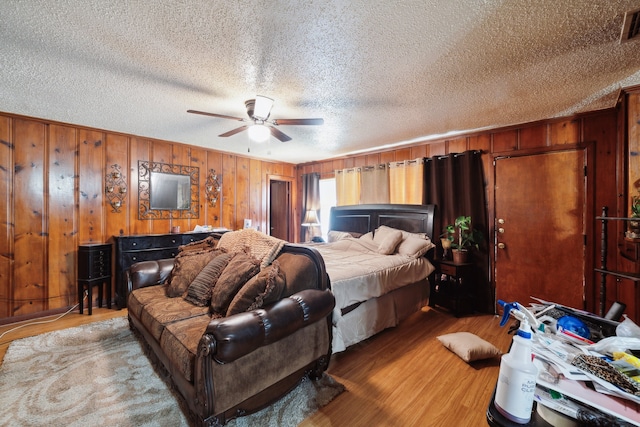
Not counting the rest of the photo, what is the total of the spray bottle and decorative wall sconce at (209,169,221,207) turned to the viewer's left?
1

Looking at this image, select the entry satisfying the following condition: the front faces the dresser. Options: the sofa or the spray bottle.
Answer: the spray bottle

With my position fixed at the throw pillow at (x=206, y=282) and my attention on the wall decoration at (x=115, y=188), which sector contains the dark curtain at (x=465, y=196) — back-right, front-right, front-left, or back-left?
back-right

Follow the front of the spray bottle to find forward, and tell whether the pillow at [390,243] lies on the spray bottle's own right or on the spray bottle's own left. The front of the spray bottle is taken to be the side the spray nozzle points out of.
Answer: on the spray bottle's own right

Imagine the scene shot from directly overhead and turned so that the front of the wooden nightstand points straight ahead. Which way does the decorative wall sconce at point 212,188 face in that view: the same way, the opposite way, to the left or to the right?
to the left

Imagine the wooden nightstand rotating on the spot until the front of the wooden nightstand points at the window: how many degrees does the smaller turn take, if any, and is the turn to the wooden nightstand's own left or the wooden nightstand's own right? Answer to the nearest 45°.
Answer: approximately 90° to the wooden nightstand's own right

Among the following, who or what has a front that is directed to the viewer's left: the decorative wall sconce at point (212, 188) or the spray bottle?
the spray bottle

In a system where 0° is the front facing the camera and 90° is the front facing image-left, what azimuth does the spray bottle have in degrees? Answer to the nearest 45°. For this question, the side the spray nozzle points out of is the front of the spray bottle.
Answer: approximately 90°

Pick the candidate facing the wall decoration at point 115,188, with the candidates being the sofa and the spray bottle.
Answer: the spray bottle

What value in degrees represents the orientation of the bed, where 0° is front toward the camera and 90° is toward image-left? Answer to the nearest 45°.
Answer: approximately 45°

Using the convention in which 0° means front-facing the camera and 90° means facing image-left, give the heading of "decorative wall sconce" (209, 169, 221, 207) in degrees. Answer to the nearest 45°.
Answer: approximately 0°

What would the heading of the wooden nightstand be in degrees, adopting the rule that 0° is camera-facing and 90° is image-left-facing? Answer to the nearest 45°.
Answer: approximately 45°

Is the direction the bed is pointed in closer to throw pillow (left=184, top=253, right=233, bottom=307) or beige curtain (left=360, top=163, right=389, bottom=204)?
the throw pillow

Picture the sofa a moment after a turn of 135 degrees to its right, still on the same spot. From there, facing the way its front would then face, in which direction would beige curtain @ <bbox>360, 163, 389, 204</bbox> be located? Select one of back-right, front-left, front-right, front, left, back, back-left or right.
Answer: front-right

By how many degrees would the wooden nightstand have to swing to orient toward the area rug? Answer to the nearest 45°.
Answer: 0° — it already faces it

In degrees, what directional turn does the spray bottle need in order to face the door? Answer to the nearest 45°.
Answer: approximately 45° to its right
